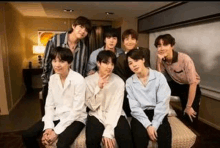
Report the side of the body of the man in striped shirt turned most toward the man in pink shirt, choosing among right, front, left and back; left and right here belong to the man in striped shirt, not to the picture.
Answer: left

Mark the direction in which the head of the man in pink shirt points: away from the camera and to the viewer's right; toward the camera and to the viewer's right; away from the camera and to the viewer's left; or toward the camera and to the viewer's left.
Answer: toward the camera and to the viewer's left

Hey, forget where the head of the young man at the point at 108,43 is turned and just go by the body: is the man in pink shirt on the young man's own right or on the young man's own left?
on the young man's own left

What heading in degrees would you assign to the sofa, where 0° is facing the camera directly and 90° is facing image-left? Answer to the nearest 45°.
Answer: approximately 0°

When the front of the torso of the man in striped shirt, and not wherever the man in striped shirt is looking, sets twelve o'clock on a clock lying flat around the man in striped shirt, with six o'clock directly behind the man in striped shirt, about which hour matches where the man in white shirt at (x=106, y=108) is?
The man in white shirt is roughly at 11 o'clock from the man in striped shirt.

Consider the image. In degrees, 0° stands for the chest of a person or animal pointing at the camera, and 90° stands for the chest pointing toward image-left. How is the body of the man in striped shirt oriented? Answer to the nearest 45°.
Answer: approximately 0°
